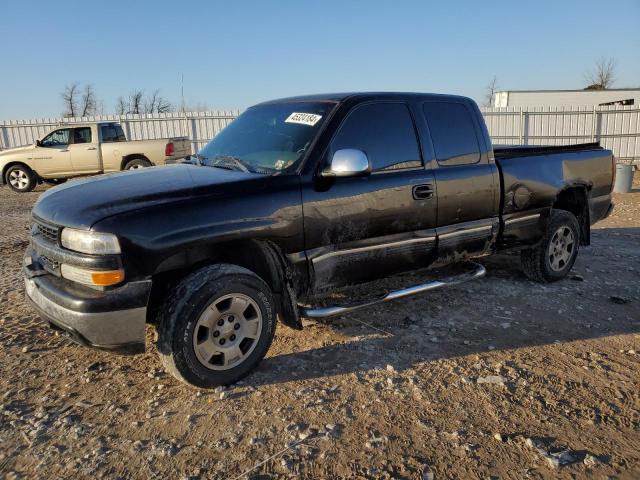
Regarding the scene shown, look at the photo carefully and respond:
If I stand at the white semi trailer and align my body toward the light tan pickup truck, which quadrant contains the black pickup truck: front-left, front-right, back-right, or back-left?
front-left

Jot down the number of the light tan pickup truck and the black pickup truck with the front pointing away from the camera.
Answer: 0

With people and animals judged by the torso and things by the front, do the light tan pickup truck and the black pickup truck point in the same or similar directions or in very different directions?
same or similar directions

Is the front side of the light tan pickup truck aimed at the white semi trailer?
no

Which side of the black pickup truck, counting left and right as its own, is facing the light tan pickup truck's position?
right

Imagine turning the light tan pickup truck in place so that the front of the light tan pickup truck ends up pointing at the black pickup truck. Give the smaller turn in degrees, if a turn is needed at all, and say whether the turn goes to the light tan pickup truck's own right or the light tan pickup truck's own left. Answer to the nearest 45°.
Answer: approximately 90° to the light tan pickup truck's own left

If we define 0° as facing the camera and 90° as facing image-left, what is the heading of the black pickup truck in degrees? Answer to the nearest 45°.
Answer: approximately 45°

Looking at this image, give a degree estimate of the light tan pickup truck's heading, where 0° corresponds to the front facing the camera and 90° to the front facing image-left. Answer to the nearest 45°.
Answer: approximately 90°

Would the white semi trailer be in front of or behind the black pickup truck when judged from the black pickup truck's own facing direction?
behind
